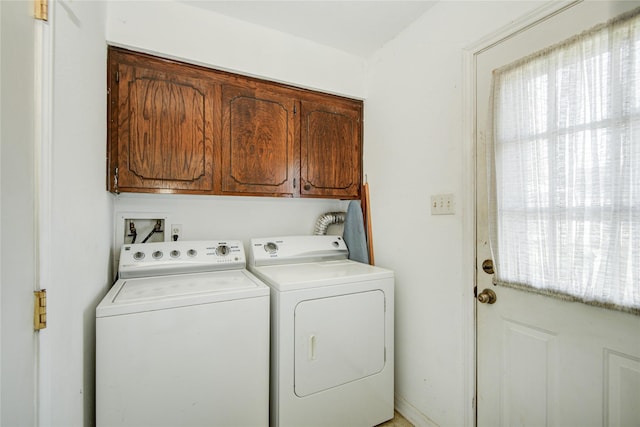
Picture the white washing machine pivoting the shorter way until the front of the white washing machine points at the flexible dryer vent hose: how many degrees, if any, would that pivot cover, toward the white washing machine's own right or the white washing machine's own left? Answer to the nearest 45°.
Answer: approximately 135° to the white washing machine's own left

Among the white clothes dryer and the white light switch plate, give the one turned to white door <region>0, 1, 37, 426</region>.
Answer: the white light switch plate

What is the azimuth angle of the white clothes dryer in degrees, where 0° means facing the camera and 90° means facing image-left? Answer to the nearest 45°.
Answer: approximately 315°

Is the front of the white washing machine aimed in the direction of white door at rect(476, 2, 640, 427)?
no

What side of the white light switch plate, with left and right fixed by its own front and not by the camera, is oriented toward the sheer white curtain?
left

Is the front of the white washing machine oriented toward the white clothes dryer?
no

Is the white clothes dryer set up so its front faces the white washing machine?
no

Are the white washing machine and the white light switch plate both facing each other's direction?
no

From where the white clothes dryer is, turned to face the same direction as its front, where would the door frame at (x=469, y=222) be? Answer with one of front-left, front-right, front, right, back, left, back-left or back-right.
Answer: front-left

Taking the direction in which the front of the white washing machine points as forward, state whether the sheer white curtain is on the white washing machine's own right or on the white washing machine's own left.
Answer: on the white washing machine's own left

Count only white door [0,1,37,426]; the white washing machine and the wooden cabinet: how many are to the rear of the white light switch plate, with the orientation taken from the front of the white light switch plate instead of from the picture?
0

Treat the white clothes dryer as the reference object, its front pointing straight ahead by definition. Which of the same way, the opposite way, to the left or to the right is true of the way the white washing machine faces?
the same way

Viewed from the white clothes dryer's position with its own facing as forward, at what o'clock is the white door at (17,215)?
The white door is roughly at 3 o'clock from the white clothes dryer.

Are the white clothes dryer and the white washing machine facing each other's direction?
no

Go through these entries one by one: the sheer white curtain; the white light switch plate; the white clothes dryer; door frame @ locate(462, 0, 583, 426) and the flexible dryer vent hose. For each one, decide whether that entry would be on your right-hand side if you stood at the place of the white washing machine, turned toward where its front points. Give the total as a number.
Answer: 0

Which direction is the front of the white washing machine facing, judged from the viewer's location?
facing the viewer

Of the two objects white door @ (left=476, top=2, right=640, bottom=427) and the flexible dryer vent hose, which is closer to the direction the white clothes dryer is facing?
the white door

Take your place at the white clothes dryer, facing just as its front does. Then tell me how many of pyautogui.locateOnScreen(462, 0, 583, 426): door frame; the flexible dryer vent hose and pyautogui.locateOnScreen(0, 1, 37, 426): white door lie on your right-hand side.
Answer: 1

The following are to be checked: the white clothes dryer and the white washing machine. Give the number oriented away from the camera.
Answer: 0

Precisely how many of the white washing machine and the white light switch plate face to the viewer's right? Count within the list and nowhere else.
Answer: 0

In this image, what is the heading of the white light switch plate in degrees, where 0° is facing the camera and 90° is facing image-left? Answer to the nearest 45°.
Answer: approximately 45°
